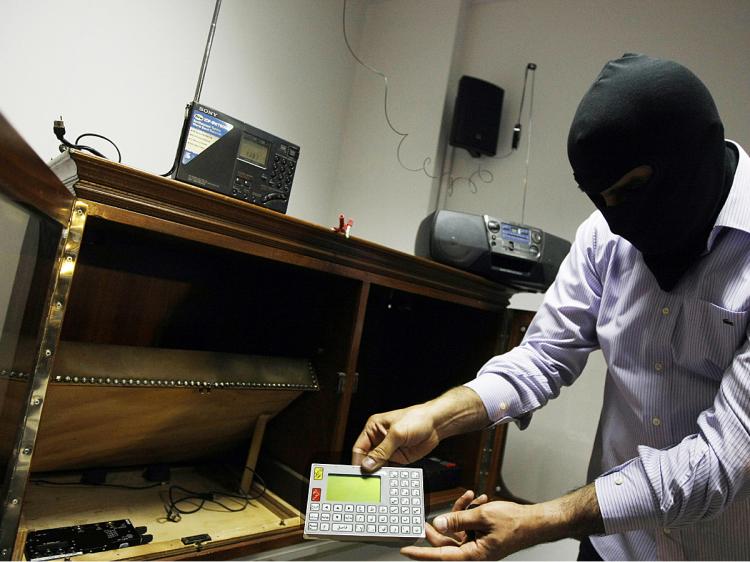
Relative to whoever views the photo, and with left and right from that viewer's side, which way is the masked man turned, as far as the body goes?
facing the viewer and to the left of the viewer

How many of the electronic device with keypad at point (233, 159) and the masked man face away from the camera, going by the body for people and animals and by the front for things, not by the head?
0

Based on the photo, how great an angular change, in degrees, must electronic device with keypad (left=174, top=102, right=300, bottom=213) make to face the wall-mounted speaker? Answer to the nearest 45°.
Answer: approximately 135° to its left

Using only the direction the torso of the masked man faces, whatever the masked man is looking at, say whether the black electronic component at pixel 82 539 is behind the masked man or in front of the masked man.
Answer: in front

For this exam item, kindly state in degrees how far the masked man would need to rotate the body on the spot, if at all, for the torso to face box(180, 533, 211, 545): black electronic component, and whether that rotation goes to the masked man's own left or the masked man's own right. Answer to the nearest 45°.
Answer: approximately 45° to the masked man's own right

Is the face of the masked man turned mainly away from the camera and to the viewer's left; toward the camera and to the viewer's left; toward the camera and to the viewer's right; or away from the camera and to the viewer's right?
toward the camera and to the viewer's left

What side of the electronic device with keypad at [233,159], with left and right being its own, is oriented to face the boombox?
left

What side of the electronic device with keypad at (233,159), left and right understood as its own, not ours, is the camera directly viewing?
front

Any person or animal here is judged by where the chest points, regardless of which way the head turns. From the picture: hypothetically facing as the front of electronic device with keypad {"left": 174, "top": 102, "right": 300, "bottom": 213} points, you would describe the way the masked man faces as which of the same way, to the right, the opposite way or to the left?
to the right

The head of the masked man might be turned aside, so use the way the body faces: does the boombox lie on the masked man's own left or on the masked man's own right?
on the masked man's own right

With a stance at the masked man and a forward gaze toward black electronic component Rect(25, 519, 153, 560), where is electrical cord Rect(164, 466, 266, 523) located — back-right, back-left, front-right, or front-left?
front-right
